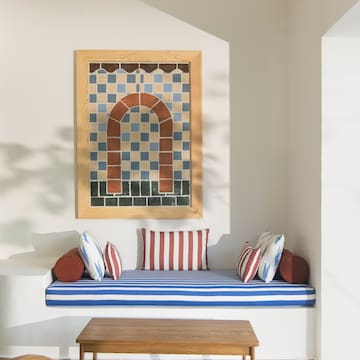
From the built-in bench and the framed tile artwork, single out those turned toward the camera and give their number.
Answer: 2

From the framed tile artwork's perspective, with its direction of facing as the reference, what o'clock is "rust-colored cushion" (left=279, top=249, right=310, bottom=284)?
The rust-colored cushion is roughly at 10 o'clock from the framed tile artwork.

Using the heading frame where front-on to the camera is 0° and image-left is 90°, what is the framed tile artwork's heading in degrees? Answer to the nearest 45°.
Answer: approximately 0°

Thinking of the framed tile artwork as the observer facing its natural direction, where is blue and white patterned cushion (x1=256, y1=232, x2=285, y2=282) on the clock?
The blue and white patterned cushion is roughly at 10 o'clock from the framed tile artwork.
